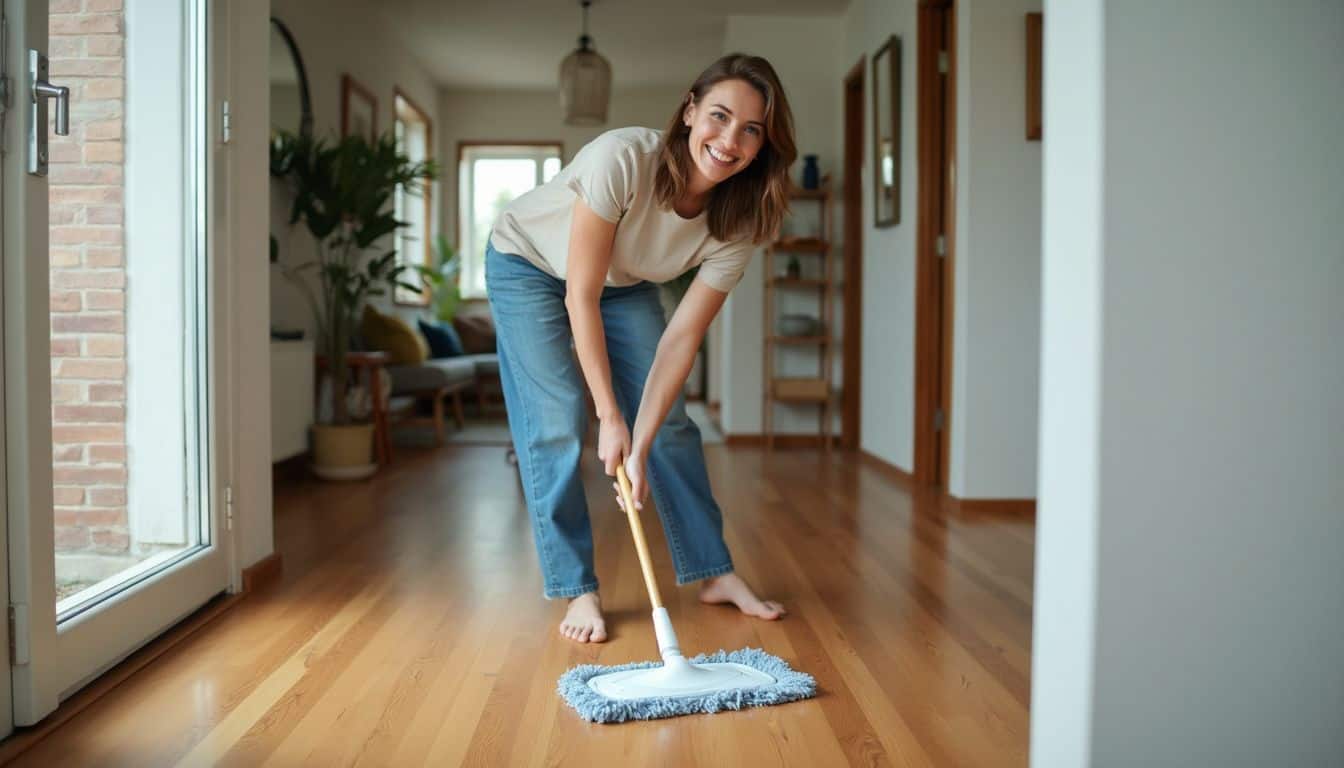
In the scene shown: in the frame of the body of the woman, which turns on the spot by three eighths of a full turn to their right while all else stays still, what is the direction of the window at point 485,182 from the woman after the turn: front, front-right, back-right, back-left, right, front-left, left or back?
right

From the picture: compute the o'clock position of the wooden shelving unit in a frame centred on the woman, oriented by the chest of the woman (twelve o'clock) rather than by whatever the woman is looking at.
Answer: The wooden shelving unit is roughly at 8 o'clock from the woman.

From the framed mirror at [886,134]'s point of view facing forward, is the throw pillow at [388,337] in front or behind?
in front

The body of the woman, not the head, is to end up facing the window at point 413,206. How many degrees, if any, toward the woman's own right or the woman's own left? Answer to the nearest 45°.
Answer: approximately 135° to the woman's own left

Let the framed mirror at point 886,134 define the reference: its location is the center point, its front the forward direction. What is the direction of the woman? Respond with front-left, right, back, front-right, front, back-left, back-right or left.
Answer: left

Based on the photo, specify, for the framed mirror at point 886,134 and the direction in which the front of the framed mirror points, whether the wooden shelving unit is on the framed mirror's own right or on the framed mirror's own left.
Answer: on the framed mirror's own right

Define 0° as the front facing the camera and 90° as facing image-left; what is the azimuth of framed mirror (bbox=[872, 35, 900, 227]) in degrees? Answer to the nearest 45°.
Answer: approximately 90°

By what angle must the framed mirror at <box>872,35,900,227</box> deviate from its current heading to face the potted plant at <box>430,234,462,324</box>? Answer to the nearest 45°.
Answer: approximately 45° to its right

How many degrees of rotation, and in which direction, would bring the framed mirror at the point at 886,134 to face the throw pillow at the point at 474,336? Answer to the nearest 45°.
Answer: approximately 45° to its right

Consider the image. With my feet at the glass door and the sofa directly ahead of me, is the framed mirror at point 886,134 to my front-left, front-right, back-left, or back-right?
front-right

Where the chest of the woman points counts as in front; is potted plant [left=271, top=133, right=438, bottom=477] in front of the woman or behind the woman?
behind

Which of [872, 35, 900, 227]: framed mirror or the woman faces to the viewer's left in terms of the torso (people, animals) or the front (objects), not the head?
the framed mirror

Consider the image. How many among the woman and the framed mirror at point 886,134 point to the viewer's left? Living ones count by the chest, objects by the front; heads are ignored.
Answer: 1
